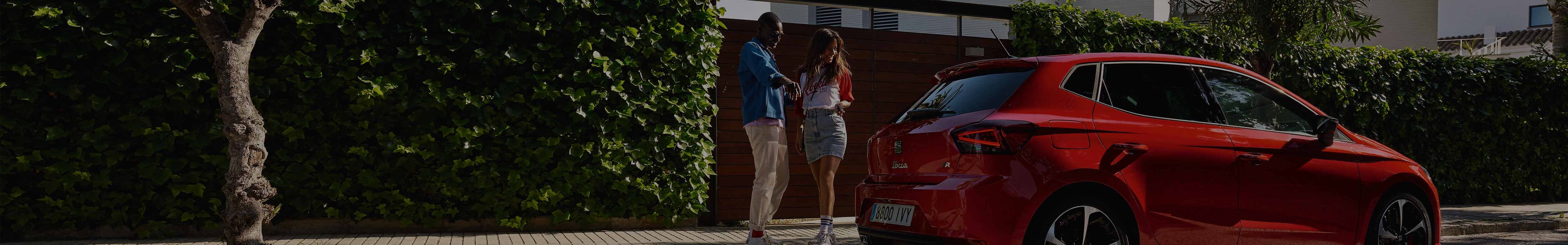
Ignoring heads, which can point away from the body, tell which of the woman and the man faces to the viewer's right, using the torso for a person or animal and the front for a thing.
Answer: the man

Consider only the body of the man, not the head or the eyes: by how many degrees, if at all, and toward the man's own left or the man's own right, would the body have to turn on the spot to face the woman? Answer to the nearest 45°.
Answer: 0° — they already face them

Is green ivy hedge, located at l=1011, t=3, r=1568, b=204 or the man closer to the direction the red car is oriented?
the green ivy hedge

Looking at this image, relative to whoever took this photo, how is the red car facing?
facing away from the viewer and to the right of the viewer

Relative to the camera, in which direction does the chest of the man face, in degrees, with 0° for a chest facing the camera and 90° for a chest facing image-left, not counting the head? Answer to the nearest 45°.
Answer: approximately 270°

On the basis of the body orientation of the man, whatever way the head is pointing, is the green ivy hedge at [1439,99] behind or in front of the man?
in front

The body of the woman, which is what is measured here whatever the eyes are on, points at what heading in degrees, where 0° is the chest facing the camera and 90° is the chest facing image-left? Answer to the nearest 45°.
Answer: approximately 45°

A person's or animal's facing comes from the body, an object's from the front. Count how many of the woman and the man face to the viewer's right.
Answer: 1

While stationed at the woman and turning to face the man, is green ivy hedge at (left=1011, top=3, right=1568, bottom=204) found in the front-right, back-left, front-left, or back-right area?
back-right

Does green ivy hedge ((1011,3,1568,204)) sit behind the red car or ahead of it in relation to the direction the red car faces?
ahead

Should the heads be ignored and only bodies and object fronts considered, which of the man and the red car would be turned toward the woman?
the man

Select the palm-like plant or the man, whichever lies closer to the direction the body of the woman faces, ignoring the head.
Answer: the man

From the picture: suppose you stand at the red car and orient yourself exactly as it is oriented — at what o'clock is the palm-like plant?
The palm-like plant is roughly at 11 o'clock from the red car.
